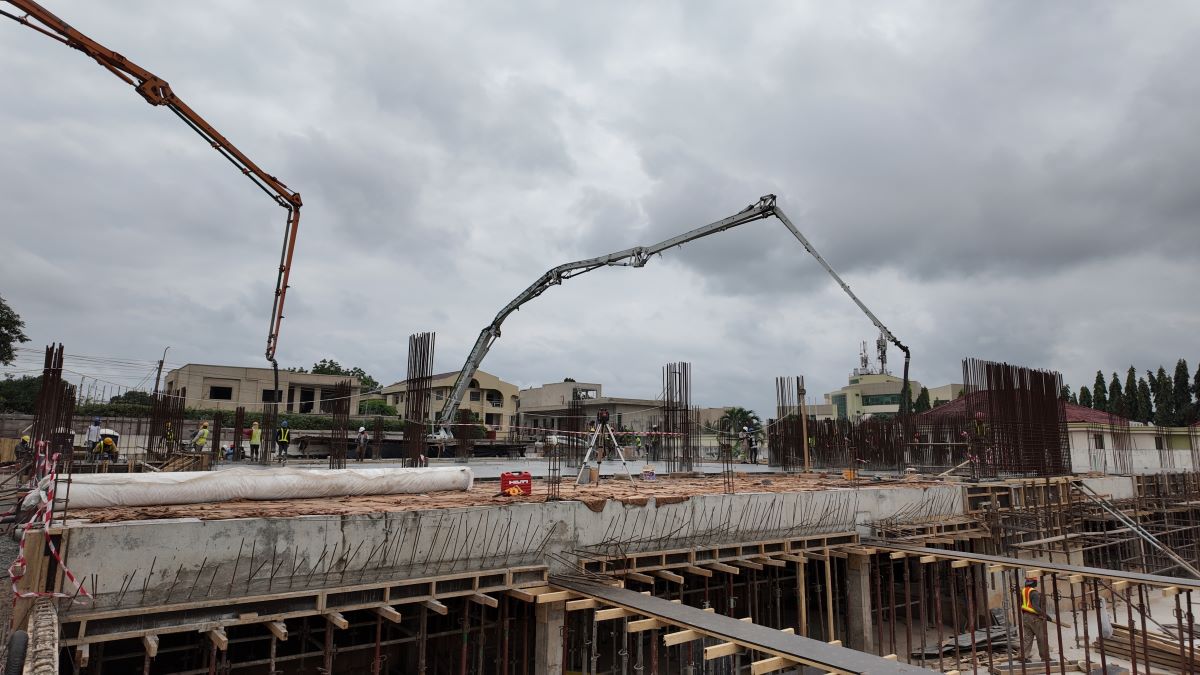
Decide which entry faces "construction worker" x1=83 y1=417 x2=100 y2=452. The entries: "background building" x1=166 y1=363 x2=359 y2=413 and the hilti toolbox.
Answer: the background building

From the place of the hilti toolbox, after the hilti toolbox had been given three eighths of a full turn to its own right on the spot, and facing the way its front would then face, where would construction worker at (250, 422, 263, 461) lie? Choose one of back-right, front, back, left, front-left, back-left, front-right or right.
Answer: front

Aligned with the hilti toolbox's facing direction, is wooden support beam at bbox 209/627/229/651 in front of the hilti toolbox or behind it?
in front

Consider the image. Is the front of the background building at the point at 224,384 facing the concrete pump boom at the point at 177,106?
yes

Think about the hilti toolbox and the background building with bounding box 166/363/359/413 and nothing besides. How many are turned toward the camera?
2

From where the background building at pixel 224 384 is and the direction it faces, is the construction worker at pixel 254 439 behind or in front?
in front

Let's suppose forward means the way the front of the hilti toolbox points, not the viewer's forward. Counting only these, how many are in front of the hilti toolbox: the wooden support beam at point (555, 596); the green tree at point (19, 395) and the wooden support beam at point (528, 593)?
2

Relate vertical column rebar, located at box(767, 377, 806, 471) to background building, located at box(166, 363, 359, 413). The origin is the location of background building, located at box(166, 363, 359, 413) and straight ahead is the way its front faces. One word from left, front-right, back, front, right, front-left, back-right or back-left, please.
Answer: front-left

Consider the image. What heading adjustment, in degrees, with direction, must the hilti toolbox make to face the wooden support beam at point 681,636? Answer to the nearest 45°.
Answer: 0° — it already faces it

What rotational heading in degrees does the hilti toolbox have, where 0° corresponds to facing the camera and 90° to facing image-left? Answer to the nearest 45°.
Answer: approximately 0°

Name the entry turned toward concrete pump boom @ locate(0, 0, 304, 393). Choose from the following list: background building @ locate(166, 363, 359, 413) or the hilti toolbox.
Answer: the background building

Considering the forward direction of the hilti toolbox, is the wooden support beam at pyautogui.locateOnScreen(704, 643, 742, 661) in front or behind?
in front

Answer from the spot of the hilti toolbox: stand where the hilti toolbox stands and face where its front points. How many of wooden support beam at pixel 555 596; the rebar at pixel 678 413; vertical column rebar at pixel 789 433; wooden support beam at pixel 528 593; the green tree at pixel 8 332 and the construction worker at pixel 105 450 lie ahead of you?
2

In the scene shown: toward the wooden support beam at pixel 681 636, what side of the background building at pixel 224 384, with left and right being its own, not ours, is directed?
front
